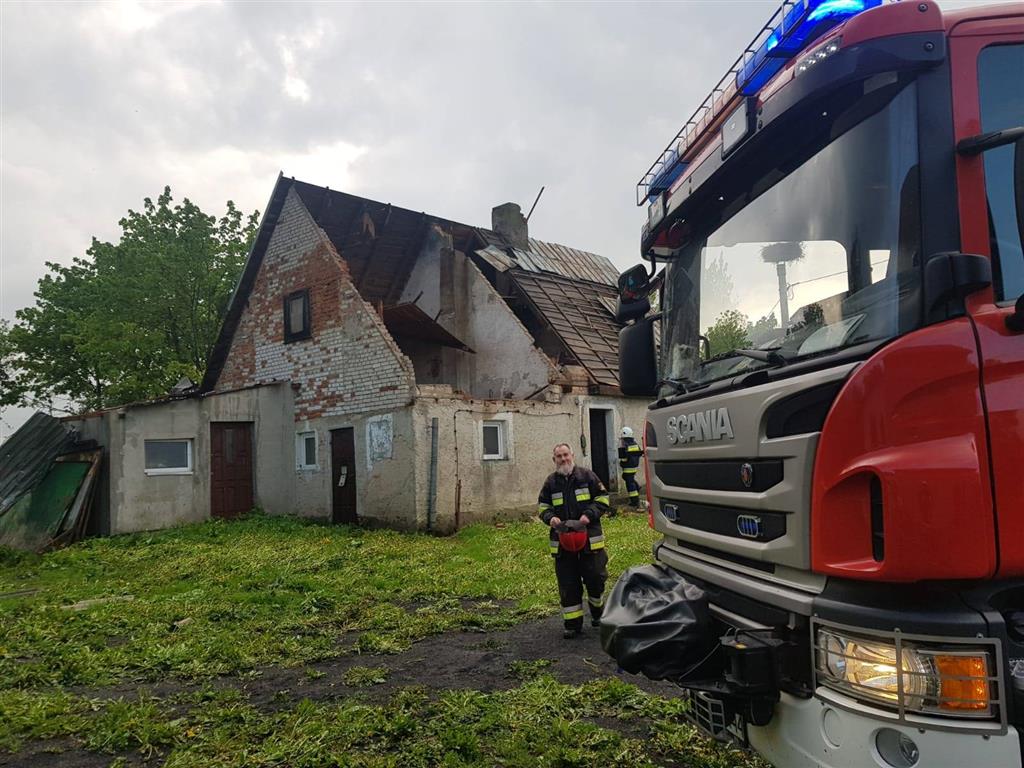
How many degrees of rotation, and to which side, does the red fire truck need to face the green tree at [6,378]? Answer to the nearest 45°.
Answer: approximately 90° to its right

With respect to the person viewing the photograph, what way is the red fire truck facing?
facing the viewer and to the left of the viewer

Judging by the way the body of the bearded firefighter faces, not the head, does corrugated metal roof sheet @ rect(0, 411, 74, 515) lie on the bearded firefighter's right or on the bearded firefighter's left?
on the bearded firefighter's right

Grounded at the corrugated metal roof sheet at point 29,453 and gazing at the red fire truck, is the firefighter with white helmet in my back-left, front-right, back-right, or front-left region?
front-left

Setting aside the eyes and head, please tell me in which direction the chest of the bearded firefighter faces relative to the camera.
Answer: toward the camera

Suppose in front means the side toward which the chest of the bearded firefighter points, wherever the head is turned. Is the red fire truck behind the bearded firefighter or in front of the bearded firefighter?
in front
